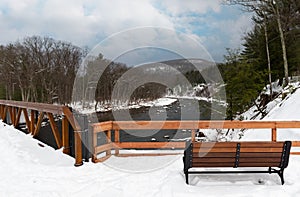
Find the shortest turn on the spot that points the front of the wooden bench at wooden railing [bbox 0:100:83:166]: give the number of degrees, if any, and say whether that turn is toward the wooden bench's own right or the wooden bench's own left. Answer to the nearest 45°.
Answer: approximately 90° to the wooden bench's own left

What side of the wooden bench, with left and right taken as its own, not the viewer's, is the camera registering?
back
